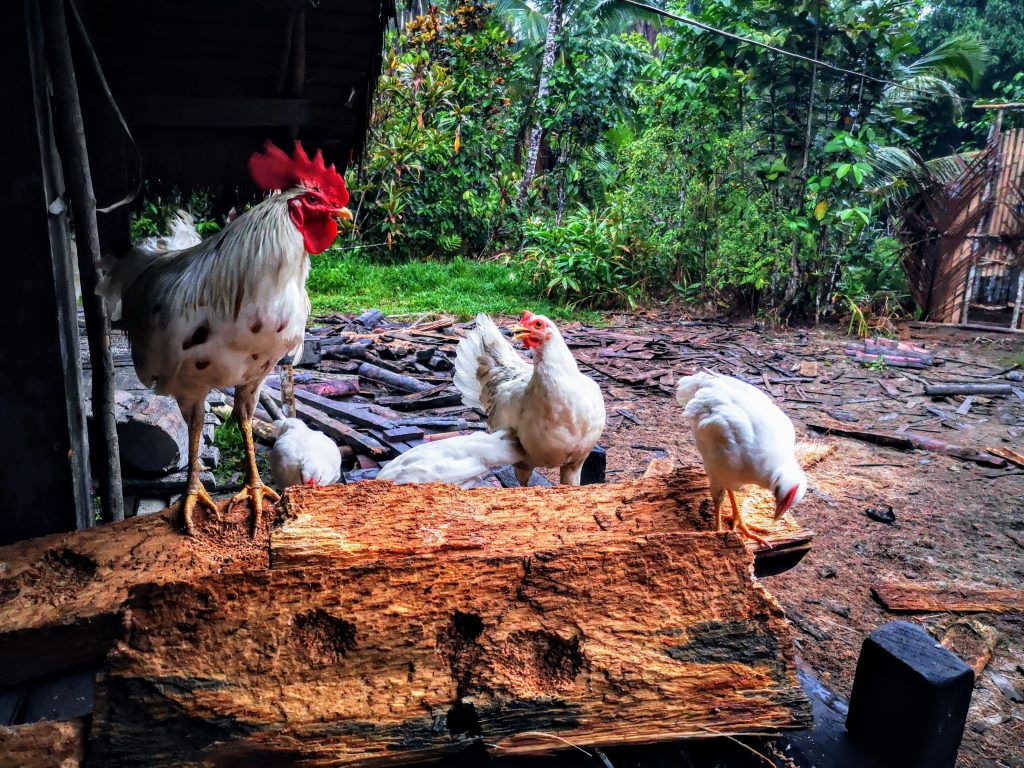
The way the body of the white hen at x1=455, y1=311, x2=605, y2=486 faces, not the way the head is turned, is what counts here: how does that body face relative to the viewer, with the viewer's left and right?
facing the viewer and to the right of the viewer

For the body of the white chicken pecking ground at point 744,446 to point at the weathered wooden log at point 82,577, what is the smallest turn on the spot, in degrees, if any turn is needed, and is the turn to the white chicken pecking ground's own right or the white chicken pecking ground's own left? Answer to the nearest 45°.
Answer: approximately 90° to the white chicken pecking ground's own right

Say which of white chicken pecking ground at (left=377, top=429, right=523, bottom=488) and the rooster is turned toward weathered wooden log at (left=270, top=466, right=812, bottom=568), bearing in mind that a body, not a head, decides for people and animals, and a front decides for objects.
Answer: the rooster

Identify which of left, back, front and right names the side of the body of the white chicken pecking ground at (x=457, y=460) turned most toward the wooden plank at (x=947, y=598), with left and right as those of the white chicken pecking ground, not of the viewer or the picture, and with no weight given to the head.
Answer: back

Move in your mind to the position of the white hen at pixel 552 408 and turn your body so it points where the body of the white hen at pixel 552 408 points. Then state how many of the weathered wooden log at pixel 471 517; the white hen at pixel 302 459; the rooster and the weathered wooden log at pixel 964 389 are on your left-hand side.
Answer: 1

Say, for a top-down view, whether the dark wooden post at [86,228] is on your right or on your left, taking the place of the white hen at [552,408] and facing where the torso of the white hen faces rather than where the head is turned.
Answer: on your right

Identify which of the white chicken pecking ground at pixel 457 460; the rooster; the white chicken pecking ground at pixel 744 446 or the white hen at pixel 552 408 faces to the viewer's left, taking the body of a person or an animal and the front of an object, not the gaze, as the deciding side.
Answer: the white chicken pecking ground at pixel 457 460

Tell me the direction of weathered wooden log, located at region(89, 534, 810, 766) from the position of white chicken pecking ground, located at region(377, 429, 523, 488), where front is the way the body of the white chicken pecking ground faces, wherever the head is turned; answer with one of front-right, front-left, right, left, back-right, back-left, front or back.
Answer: left

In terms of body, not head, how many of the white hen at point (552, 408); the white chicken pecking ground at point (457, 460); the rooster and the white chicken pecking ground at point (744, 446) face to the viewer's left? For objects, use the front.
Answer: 1

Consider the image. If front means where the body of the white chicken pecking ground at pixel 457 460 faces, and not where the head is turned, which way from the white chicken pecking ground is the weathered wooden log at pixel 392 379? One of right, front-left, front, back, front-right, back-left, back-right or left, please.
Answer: right

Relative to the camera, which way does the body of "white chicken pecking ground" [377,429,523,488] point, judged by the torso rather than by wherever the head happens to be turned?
to the viewer's left

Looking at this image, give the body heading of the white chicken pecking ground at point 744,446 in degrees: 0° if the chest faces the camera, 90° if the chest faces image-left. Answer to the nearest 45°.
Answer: approximately 315°

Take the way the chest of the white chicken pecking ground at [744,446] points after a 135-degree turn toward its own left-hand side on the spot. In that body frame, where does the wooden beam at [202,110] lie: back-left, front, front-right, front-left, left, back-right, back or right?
left

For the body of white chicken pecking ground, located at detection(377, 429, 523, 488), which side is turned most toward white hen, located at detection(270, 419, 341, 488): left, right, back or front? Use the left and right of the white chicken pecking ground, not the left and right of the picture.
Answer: front

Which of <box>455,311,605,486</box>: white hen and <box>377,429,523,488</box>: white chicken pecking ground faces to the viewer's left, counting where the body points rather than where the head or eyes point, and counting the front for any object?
the white chicken pecking ground

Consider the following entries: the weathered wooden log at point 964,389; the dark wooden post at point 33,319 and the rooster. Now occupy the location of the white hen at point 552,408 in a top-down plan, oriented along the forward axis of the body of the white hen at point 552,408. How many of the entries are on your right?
2
